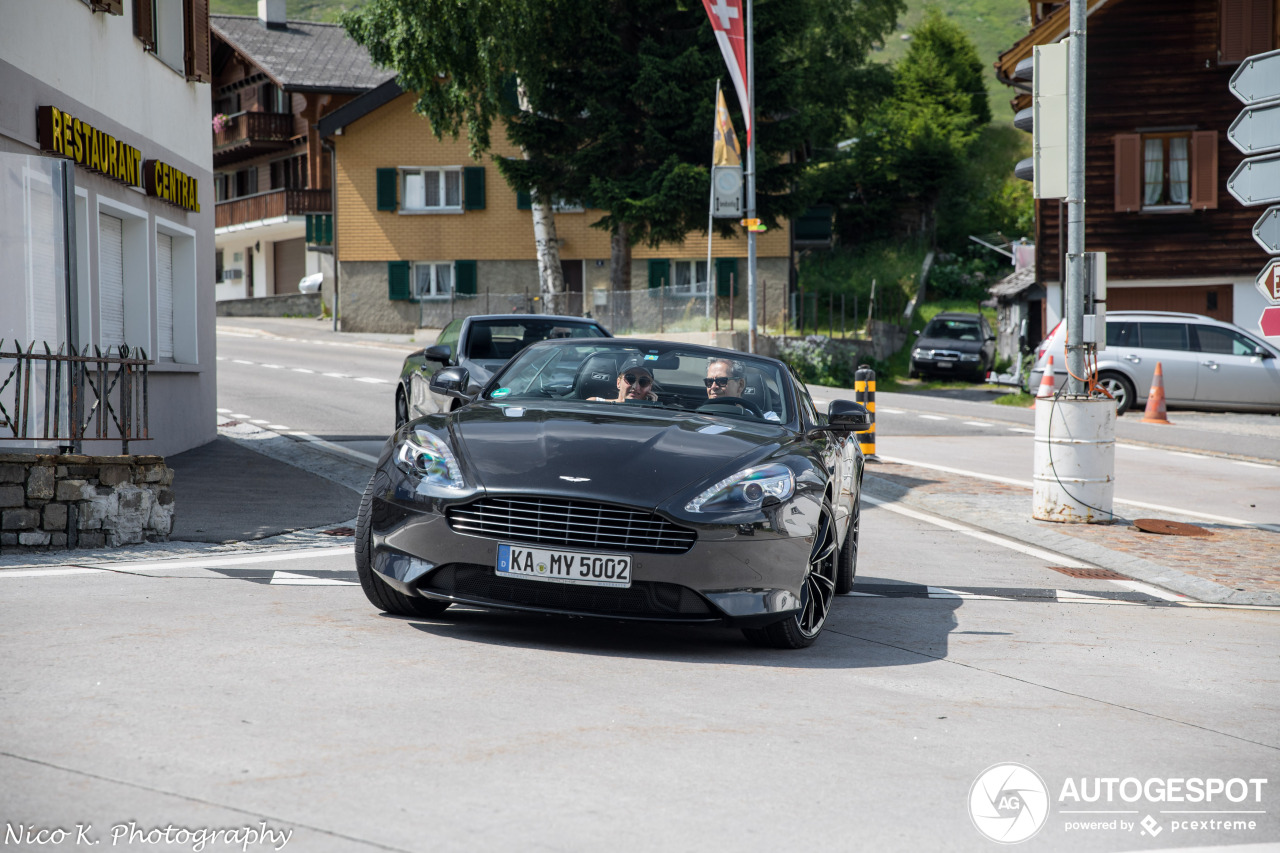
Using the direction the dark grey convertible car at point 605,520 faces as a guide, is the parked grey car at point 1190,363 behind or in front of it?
behind

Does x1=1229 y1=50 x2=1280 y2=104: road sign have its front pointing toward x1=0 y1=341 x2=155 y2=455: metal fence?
no

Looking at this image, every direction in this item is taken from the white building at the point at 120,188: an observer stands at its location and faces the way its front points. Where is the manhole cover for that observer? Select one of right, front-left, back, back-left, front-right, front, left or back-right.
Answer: front

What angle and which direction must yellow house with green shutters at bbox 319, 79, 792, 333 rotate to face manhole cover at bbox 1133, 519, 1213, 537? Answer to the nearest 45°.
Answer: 0° — it already faces it

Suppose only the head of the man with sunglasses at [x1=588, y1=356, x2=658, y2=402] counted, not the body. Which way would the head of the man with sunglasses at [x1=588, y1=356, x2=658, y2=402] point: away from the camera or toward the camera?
toward the camera

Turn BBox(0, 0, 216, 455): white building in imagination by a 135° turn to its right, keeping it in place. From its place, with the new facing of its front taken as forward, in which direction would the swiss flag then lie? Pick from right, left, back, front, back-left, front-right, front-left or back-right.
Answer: back-right

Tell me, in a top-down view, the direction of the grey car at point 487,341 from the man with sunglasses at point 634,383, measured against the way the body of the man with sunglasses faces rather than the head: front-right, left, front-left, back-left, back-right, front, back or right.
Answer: back

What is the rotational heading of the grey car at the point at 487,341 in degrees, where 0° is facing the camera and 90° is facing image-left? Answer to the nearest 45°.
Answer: approximately 315°

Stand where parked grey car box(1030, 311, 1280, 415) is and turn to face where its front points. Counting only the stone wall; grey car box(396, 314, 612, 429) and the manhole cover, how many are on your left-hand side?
0

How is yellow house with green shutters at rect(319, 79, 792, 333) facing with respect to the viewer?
toward the camera

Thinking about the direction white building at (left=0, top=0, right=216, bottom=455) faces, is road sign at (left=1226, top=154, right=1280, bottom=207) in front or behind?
in front
